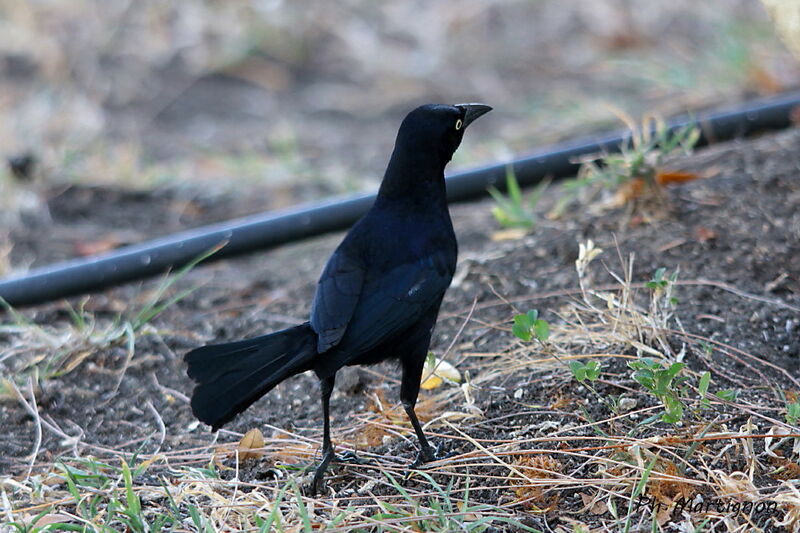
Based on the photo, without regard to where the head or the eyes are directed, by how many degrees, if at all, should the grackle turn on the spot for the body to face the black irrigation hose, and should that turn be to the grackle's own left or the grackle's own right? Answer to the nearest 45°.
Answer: approximately 45° to the grackle's own left

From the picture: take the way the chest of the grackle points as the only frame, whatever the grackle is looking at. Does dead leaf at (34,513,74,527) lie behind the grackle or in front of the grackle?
behind

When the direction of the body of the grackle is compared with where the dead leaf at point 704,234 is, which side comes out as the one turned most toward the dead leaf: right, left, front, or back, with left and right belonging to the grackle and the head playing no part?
front

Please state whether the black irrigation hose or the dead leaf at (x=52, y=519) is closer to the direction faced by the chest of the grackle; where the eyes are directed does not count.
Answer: the black irrigation hose

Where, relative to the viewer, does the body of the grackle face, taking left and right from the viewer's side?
facing away from the viewer and to the right of the viewer

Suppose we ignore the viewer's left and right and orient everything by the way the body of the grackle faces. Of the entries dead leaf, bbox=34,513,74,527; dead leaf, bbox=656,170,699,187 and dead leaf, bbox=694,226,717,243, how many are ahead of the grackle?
2

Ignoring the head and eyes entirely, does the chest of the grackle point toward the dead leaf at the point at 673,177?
yes
